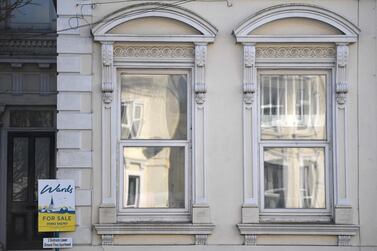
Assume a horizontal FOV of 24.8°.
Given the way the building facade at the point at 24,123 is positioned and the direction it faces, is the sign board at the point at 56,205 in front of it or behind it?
in front

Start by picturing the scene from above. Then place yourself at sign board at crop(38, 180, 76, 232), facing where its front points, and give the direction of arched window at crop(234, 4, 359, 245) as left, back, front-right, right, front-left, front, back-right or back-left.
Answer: left

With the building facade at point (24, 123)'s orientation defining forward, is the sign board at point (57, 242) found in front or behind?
in front

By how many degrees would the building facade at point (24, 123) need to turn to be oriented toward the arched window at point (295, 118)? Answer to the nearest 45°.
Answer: approximately 45° to its left

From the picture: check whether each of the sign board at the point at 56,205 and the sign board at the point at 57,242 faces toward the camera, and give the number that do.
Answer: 2

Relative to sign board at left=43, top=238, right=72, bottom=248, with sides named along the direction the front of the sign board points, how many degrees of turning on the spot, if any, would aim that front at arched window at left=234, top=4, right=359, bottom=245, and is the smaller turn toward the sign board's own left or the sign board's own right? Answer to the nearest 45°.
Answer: approximately 90° to the sign board's own left
